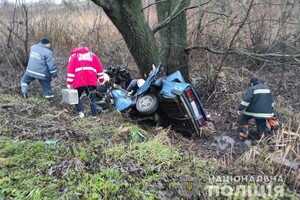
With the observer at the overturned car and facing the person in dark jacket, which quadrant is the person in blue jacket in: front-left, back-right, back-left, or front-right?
back-left

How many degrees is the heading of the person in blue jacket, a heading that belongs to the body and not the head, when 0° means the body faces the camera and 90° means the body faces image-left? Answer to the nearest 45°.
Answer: approximately 225°

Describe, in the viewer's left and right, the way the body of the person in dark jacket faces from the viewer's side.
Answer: facing away from the viewer and to the left of the viewer

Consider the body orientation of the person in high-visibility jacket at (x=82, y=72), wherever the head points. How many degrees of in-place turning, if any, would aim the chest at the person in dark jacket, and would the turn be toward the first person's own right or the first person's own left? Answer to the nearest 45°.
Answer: approximately 135° to the first person's own right

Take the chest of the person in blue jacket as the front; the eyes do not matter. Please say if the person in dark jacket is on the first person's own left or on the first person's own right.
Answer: on the first person's own right

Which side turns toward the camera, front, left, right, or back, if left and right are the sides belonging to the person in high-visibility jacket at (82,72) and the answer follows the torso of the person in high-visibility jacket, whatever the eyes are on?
back

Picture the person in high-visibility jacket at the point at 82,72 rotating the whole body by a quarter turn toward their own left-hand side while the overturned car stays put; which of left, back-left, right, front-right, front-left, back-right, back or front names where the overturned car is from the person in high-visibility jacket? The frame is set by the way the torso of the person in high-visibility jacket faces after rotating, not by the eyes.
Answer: back-left
